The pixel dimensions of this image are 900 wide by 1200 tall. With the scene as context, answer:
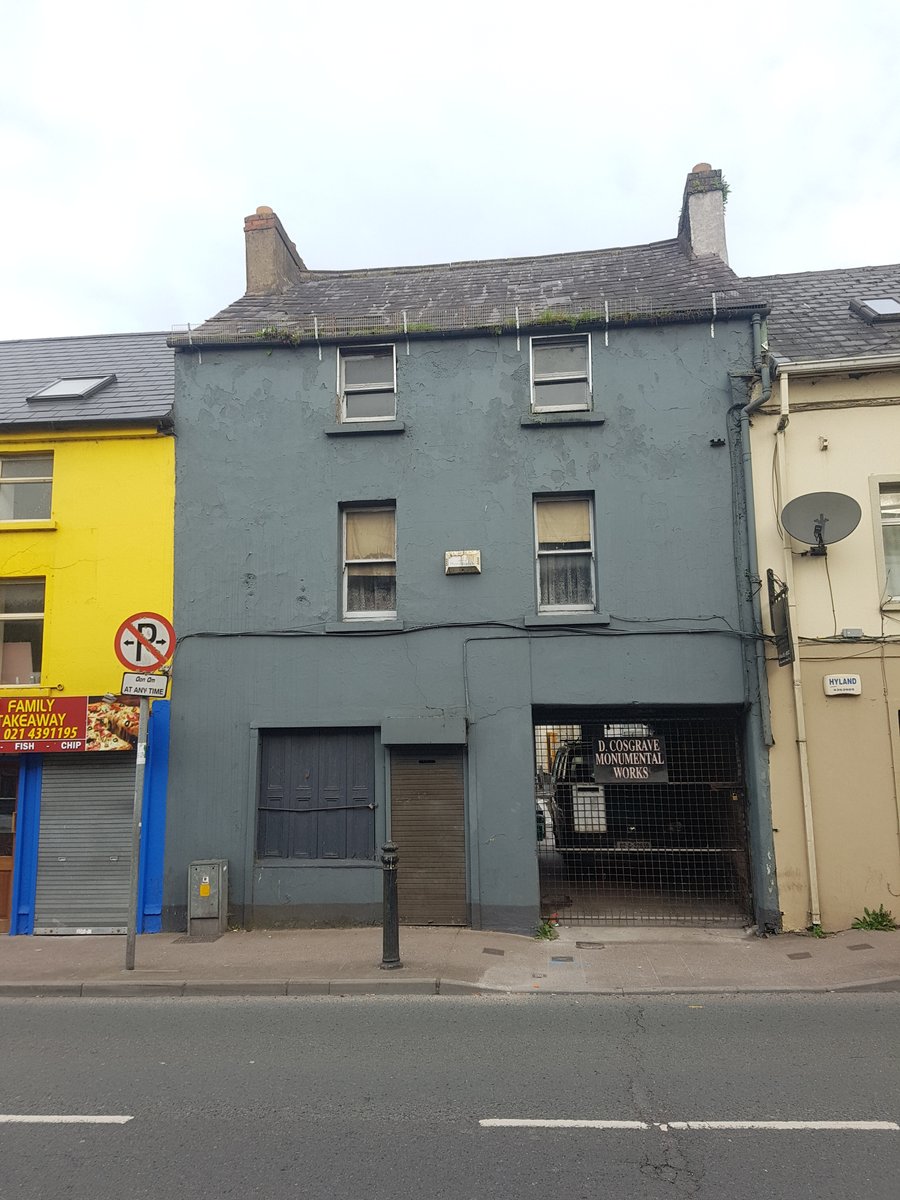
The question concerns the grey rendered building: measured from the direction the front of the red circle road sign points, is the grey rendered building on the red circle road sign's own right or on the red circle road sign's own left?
on the red circle road sign's own left

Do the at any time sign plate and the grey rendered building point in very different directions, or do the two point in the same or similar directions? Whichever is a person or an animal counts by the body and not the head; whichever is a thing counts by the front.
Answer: same or similar directions

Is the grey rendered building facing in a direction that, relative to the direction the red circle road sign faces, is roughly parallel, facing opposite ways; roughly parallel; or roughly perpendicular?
roughly parallel

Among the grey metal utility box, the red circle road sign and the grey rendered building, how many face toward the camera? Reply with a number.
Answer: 3

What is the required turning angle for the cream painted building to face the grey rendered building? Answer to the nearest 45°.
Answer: approximately 90° to its right

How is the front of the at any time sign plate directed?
toward the camera

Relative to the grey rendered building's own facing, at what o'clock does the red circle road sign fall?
The red circle road sign is roughly at 2 o'clock from the grey rendered building.

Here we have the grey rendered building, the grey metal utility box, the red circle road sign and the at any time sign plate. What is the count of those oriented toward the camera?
4

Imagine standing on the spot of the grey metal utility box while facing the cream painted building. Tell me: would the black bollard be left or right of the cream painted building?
right

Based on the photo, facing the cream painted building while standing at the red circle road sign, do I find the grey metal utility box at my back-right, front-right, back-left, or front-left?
front-left

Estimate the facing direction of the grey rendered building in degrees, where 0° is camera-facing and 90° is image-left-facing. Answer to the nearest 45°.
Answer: approximately 0°

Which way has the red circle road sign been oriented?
toward the camera

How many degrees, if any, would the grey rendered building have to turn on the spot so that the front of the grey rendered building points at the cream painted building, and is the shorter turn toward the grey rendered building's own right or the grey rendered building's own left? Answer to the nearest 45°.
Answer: approximately 90° to the grey rendered building's own left

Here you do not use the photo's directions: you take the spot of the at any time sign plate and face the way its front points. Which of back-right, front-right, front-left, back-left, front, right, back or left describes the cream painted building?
left

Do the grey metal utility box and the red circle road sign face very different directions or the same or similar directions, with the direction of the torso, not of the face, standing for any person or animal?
same or similar directions
